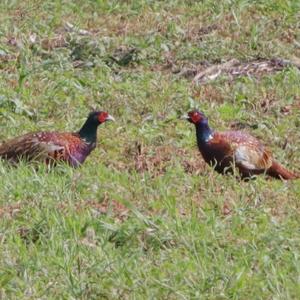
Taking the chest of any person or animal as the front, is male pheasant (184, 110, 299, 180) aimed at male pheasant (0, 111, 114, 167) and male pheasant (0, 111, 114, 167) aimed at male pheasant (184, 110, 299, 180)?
yes

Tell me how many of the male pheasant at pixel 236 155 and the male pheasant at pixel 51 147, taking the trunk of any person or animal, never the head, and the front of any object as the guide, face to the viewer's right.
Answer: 1

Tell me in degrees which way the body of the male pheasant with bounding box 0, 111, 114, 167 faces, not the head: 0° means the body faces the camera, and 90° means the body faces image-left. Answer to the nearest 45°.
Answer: approximately 270°

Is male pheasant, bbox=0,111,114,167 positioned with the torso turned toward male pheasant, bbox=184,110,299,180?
yes

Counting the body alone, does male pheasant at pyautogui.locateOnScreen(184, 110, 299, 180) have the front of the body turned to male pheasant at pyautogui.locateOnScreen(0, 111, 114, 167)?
yes

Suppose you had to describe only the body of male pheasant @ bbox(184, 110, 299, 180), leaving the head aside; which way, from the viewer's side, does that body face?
to the viewer's left

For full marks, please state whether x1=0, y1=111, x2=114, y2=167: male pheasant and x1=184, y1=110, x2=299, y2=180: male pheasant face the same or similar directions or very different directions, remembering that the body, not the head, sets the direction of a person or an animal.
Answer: very different directions
